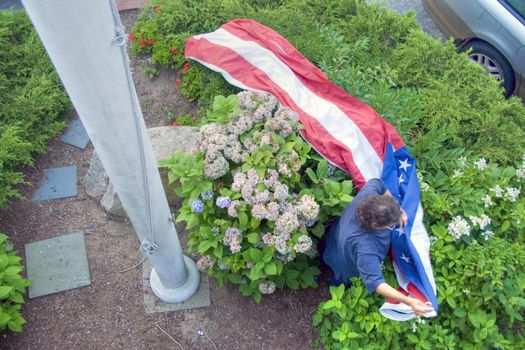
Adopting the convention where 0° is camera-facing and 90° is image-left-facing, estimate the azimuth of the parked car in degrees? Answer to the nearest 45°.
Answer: approximately 315°

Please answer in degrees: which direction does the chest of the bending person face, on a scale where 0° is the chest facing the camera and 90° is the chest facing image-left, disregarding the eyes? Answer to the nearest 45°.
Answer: approximately 270°

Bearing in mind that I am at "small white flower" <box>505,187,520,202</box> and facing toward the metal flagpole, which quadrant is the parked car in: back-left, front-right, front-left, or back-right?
back-right

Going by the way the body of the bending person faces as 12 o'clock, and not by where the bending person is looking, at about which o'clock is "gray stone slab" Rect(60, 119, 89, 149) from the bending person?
The gray stone slab is roughly at 6 o'clock from the bending person.

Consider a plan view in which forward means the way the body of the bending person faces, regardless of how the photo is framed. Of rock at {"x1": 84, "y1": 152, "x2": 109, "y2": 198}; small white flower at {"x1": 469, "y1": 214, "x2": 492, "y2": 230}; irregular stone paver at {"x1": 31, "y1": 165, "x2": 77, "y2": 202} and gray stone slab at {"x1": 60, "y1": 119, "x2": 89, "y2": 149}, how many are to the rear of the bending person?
3
